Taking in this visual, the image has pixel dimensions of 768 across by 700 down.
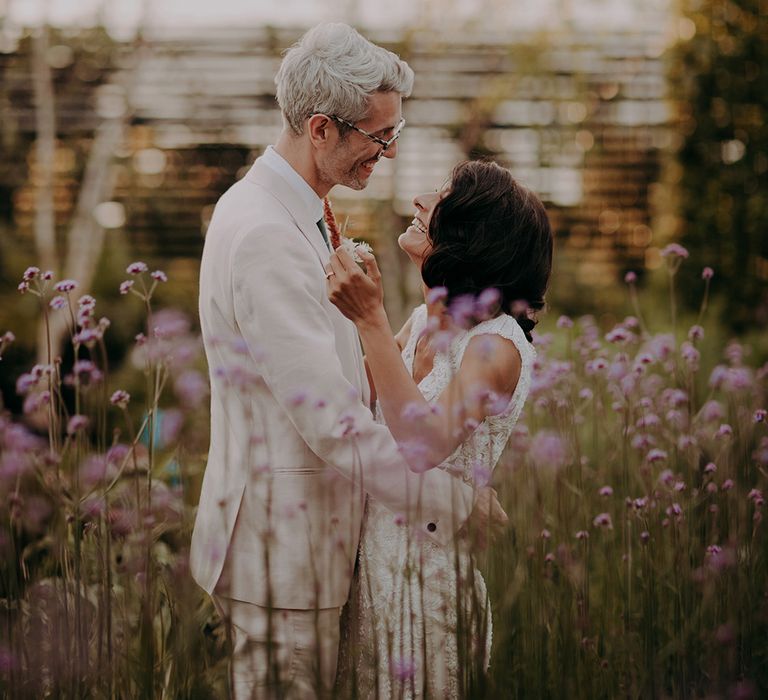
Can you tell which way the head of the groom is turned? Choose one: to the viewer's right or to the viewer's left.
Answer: to the viewer's right

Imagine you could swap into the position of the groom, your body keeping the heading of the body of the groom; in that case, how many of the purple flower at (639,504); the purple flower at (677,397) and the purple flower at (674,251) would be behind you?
0

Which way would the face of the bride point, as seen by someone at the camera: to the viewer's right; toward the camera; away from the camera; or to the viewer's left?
to the viewer's left

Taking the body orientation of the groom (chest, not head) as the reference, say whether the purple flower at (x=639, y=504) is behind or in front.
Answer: in front

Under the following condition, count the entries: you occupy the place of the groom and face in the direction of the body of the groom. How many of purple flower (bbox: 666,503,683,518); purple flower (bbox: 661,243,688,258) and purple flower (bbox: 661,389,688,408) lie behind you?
0

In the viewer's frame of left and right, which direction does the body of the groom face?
facing to the right of the viewer
